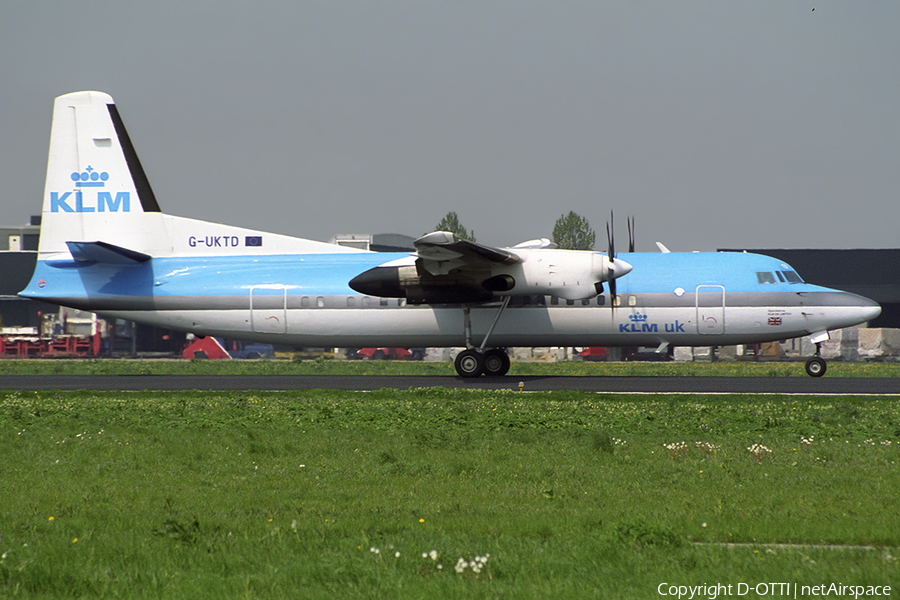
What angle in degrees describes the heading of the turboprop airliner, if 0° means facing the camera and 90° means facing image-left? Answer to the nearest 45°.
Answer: approximately 270°
